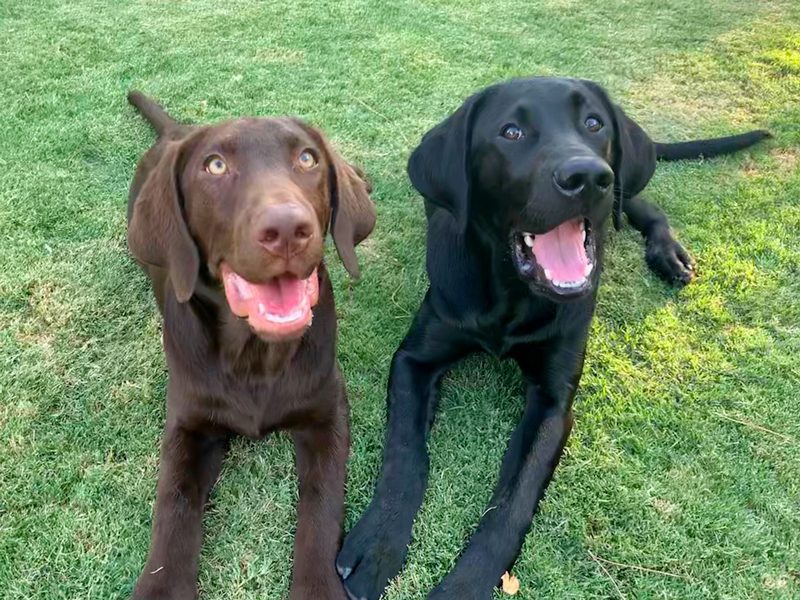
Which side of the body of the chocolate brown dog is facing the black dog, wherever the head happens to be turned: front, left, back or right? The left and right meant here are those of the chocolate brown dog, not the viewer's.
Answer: left

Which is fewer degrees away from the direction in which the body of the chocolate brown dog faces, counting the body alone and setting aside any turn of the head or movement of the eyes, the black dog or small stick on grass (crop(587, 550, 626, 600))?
the small stick on grass

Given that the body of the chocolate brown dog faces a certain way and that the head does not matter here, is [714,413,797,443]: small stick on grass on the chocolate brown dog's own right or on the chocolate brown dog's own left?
on the chocolate brown dog's own left

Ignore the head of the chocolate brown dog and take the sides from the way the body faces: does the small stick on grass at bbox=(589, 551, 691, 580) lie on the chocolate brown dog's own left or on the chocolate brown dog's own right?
on the chocolate brown dog's own left

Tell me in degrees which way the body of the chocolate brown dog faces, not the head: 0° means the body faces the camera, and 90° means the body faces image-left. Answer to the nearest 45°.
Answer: approximately 0°

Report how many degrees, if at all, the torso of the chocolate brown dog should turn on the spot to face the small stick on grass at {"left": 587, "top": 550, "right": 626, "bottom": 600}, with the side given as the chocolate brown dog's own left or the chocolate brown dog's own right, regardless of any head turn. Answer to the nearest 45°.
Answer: approximately 45° to the chocolate brown dog's own left
